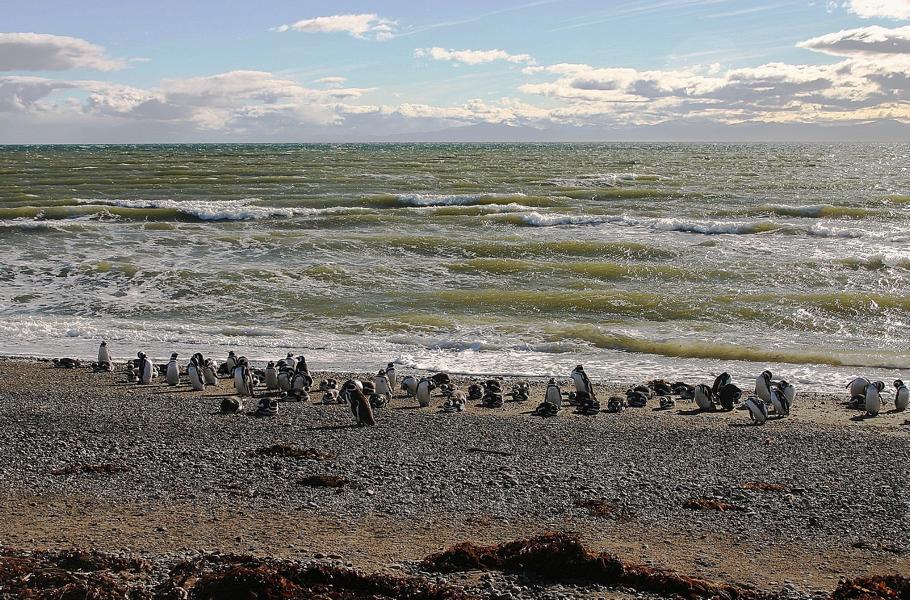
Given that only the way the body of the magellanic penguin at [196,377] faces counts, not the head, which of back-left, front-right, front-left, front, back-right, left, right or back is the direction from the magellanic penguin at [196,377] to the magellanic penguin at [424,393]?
left

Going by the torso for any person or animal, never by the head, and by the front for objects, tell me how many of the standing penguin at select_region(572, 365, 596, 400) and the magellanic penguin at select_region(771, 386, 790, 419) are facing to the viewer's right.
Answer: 0

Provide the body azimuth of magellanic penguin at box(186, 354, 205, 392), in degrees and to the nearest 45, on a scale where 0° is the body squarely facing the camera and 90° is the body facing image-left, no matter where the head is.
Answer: approximately 45°

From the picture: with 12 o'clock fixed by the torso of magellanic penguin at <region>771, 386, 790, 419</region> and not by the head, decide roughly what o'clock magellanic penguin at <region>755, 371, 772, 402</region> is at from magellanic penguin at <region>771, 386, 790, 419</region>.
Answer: magellanic penguin at <region>755, 371, 772, 402</region> is roughly at 4 o'clock from magellanic penguin at <region>771, 386, 790, 419</region>.

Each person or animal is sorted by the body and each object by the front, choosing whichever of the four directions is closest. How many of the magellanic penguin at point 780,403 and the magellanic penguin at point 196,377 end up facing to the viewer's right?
0

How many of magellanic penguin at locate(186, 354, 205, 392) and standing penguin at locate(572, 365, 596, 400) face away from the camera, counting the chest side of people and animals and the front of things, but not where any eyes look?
0

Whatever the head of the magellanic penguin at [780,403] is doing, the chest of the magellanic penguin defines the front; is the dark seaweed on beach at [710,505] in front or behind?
in front

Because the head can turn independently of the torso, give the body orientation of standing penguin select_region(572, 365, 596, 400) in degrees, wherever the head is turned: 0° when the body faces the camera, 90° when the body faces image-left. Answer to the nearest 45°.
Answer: approximately 45°

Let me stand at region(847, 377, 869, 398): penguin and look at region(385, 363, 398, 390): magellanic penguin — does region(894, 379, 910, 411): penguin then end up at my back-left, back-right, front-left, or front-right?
back-left
